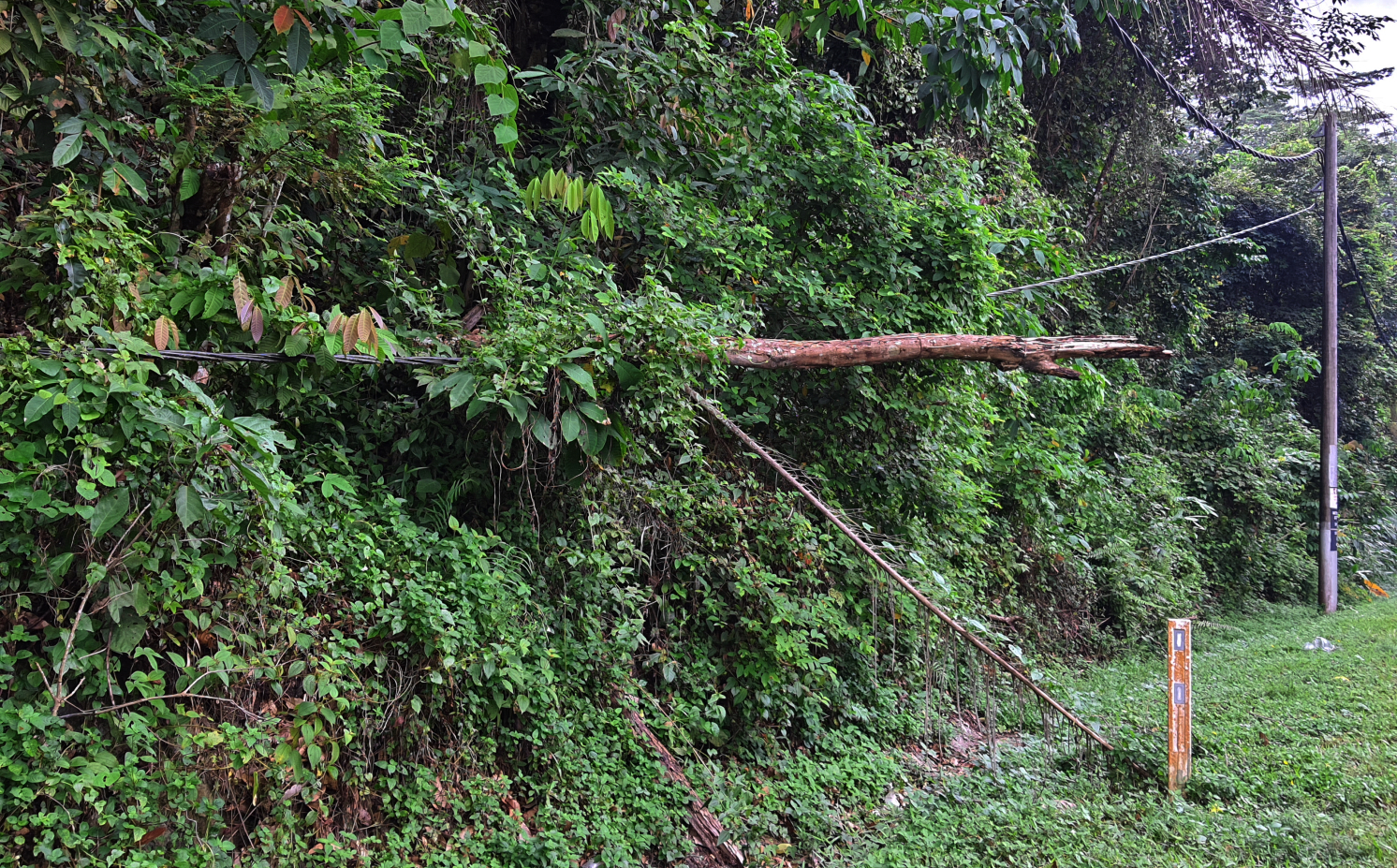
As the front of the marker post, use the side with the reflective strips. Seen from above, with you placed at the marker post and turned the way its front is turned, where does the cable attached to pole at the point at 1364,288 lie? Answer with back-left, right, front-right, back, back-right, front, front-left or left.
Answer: back

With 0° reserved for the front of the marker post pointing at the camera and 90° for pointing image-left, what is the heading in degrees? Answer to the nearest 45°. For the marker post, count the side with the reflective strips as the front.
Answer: approximately 0°

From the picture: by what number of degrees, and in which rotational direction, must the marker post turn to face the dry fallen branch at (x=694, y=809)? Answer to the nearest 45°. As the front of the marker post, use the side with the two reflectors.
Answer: approximately 45° to its right

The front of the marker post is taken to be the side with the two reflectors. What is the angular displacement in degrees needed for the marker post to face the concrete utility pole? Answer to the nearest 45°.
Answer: approximately 180°

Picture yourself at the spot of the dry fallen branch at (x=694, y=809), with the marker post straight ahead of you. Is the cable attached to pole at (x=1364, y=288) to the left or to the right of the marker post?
left

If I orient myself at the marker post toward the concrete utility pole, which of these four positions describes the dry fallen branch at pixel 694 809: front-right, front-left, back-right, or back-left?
back-left
